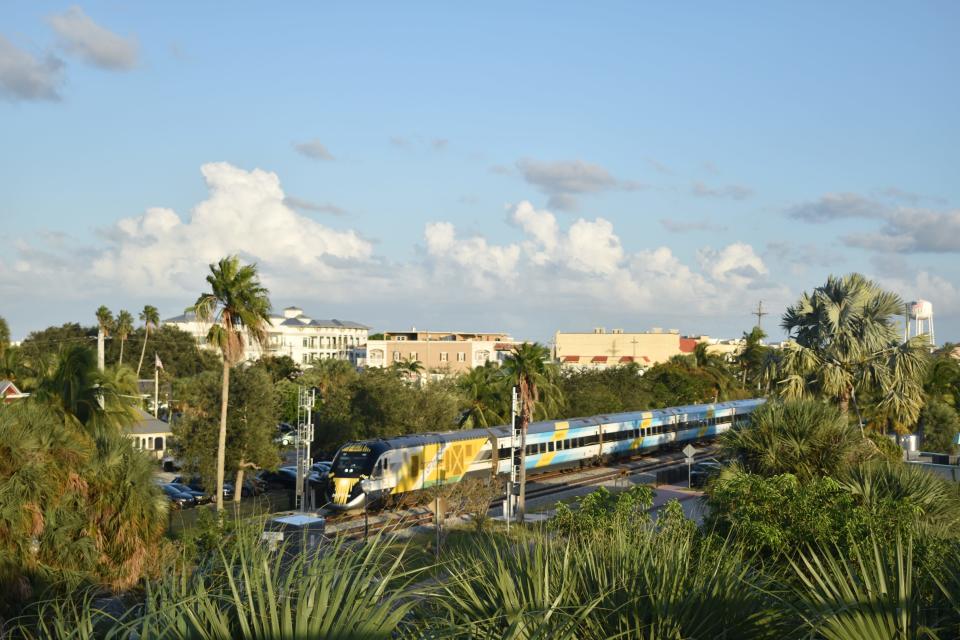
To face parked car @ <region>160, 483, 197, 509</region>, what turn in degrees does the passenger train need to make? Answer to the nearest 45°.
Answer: approximately 45° to its right

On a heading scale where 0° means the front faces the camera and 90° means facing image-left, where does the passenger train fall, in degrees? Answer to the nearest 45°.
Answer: approximately 45°

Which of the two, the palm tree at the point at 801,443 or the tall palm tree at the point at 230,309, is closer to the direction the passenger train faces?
the tall palm tree

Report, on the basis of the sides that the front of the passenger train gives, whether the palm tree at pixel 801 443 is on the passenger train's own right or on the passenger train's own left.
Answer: on the passenger train's own left

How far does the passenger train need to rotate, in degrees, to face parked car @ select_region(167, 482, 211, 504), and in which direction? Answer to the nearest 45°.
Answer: approximately 45° to its right

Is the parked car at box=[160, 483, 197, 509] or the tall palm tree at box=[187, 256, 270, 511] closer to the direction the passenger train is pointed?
the tall palm tree
